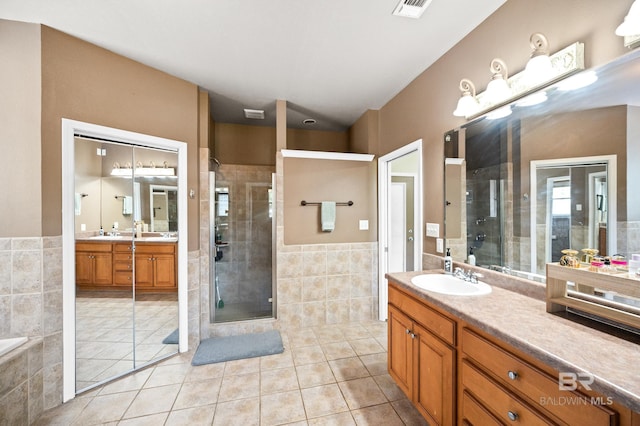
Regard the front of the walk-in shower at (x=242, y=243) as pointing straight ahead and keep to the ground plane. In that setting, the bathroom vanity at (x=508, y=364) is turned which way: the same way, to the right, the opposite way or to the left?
to the right

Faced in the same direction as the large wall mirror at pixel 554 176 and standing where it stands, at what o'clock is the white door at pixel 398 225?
The white door is roughly at 3 o'clock from the large wall mirror.

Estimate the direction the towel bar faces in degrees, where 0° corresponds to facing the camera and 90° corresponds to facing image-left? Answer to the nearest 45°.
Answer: approximately 0°

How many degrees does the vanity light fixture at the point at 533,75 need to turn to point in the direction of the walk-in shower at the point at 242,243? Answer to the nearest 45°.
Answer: approximately 45° to its right

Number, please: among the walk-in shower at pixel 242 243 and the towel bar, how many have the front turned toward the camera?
2

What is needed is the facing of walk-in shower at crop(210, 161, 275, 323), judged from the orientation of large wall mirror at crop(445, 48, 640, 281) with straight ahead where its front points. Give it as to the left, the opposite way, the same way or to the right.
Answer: to the left

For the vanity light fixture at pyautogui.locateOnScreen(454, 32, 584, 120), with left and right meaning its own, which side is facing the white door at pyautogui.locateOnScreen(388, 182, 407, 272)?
right
